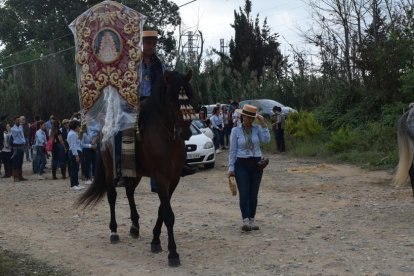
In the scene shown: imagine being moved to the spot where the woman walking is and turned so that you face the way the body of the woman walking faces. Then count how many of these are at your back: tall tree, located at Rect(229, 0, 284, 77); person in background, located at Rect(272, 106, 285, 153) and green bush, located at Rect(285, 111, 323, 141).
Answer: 3

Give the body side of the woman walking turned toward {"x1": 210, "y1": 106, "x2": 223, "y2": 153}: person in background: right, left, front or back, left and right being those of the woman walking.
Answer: back

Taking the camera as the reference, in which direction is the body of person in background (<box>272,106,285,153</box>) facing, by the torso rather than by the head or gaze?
to the viewer's left
